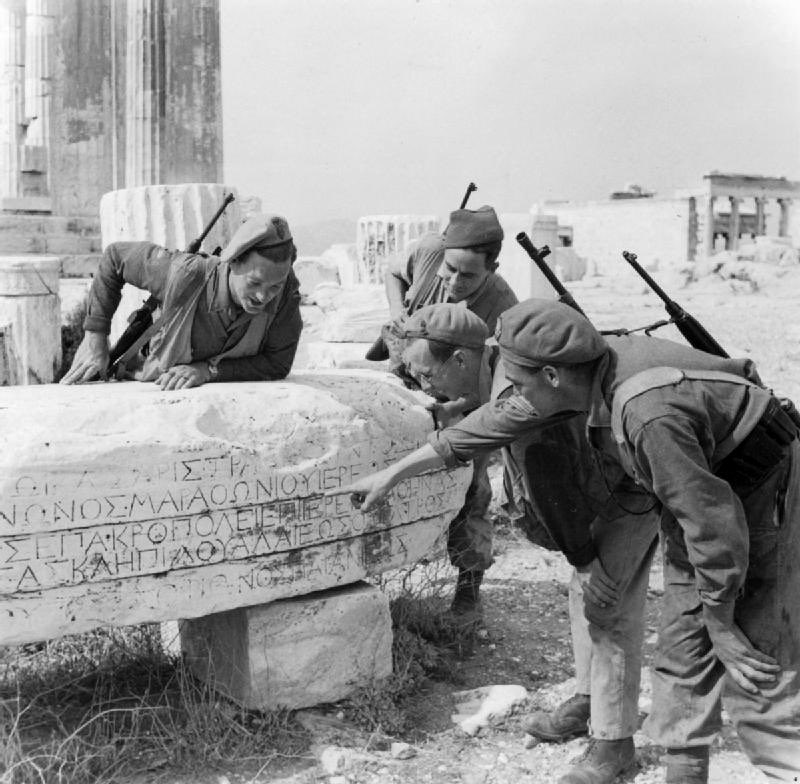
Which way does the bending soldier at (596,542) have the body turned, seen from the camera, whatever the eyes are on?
to the viewer's left

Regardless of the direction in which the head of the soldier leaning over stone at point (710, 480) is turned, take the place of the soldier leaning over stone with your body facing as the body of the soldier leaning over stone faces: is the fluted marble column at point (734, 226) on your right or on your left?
on your right

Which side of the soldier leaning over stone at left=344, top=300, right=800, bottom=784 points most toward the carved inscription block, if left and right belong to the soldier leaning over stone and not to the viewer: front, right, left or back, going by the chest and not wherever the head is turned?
front

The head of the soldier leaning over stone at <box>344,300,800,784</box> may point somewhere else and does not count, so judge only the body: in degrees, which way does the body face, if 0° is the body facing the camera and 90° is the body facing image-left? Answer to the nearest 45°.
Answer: approximately 90°

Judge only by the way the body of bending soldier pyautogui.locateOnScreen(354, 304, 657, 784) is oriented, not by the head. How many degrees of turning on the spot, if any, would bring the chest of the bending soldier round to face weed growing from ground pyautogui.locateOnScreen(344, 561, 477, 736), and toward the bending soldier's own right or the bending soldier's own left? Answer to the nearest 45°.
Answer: approximately 45° to the bending soldier's own right

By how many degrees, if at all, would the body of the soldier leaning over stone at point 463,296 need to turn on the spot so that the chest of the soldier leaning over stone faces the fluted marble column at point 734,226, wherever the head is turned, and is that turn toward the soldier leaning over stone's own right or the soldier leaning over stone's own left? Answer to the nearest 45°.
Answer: approximately 180°

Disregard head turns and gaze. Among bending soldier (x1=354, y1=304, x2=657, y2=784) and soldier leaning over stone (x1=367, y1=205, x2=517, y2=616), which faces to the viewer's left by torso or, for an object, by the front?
the bending soldier

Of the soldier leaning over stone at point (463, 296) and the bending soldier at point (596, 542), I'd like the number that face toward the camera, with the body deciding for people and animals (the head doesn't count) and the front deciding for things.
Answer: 1

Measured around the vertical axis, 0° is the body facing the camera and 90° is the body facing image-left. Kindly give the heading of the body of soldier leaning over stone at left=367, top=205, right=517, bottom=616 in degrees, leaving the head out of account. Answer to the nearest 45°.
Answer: approximately 0°

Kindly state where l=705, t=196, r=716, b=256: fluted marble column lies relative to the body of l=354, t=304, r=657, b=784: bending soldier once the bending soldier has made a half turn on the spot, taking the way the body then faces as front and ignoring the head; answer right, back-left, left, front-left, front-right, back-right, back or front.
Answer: left

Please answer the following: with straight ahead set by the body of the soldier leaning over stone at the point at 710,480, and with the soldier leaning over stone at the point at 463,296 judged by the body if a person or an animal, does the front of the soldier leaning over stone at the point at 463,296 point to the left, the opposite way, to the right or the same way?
to the left
